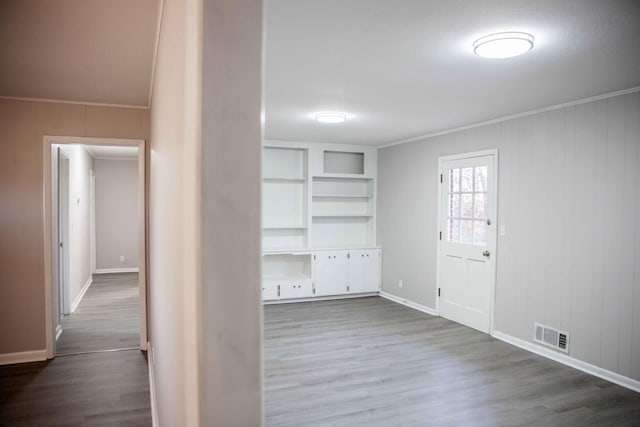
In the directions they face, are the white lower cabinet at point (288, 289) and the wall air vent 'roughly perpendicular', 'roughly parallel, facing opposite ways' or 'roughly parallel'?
roughly perpendicular

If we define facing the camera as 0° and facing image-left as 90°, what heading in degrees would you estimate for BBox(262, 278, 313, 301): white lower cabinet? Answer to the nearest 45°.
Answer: approximately 0°

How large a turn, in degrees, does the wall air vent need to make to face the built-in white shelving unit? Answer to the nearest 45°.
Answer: approximately 45° to its right

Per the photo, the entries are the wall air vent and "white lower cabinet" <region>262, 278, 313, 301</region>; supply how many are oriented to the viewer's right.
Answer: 0

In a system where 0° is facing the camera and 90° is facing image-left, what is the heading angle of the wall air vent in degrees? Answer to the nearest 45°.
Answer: approximately 45°

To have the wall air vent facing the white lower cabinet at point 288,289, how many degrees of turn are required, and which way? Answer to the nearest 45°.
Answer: approximately 45° to its right
